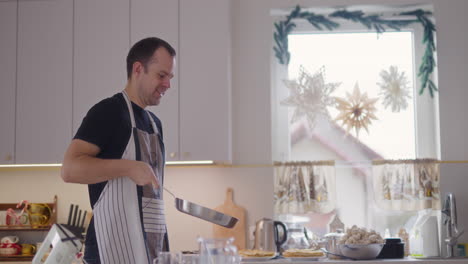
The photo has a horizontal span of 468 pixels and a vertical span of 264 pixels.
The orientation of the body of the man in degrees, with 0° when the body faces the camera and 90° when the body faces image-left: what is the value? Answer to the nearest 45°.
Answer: approximately 315°

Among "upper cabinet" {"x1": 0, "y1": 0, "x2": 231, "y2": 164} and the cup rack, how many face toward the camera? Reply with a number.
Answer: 2

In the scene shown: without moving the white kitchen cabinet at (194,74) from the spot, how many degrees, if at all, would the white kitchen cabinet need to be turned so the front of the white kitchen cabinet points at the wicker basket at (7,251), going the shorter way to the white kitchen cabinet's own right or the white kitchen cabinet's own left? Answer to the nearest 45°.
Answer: approximately 90° to the white kitchen cabinet's own right

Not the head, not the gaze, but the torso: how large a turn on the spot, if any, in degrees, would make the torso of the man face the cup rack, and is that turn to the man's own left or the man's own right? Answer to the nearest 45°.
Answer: approximately 135° to the man's own left

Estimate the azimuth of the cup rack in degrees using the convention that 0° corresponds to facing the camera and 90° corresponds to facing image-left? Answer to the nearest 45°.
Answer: approximately 0°

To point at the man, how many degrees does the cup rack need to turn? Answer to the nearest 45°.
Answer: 0° — it already faces them

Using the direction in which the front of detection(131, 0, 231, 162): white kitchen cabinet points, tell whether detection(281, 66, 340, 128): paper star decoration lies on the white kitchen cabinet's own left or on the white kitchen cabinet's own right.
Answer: on the white kitchen cabinet's own left

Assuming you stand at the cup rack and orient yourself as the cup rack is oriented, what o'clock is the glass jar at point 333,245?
The glass jar is roughly at 10 o'clock from the cup rack.

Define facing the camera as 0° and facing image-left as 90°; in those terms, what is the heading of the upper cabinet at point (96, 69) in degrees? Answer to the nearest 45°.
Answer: approximately 0°

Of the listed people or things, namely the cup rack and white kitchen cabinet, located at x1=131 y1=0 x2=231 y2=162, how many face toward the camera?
2
